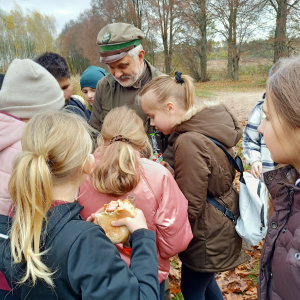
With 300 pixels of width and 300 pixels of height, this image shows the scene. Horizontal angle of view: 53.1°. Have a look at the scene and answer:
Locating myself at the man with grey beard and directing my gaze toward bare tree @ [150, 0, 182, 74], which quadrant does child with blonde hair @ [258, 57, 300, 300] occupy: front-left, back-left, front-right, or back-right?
back-right

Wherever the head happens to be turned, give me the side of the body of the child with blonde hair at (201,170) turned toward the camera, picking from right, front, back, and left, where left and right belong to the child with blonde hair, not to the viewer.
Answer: left

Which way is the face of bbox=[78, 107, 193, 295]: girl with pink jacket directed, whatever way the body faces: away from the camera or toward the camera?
away from the camera

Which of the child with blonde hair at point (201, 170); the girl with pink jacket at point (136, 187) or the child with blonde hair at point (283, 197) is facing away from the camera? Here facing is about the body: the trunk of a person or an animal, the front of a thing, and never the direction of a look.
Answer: the girl with pink jacket

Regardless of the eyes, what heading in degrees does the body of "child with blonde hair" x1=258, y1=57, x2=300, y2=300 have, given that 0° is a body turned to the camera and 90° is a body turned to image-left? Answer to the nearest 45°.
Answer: approximately 90°

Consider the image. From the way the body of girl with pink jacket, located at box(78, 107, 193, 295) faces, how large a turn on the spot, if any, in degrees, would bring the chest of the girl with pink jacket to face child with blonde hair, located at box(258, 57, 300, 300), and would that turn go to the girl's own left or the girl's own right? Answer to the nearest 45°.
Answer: approximately 135° to the girl's own right

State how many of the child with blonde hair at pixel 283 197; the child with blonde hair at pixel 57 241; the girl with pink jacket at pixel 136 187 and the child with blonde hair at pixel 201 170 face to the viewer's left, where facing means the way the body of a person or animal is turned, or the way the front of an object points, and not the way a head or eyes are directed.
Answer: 2

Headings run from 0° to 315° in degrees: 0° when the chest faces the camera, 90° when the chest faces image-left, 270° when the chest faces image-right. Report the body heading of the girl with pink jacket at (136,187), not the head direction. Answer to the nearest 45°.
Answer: approximately 180°

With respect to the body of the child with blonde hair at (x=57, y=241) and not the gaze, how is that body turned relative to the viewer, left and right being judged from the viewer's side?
facing away from the viewer and to the right of the viewer

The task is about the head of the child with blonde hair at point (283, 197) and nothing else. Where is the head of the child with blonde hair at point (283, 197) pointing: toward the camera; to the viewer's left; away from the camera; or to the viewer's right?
to the viewer's left

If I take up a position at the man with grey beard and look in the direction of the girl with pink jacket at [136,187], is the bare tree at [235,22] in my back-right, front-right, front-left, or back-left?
back-left

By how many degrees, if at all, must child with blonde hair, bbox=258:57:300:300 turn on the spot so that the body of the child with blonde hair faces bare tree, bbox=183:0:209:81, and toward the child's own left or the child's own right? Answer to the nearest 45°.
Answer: approximately 90° to the child's own right

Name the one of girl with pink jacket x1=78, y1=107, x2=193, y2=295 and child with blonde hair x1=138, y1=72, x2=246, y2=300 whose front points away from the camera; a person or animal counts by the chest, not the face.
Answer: the girl with pink jacket

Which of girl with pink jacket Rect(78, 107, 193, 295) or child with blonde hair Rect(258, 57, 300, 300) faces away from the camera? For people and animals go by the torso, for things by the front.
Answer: the girl with pink jacket

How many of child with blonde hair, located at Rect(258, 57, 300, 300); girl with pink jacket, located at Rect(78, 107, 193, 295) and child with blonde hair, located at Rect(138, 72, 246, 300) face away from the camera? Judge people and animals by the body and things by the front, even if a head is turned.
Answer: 1
